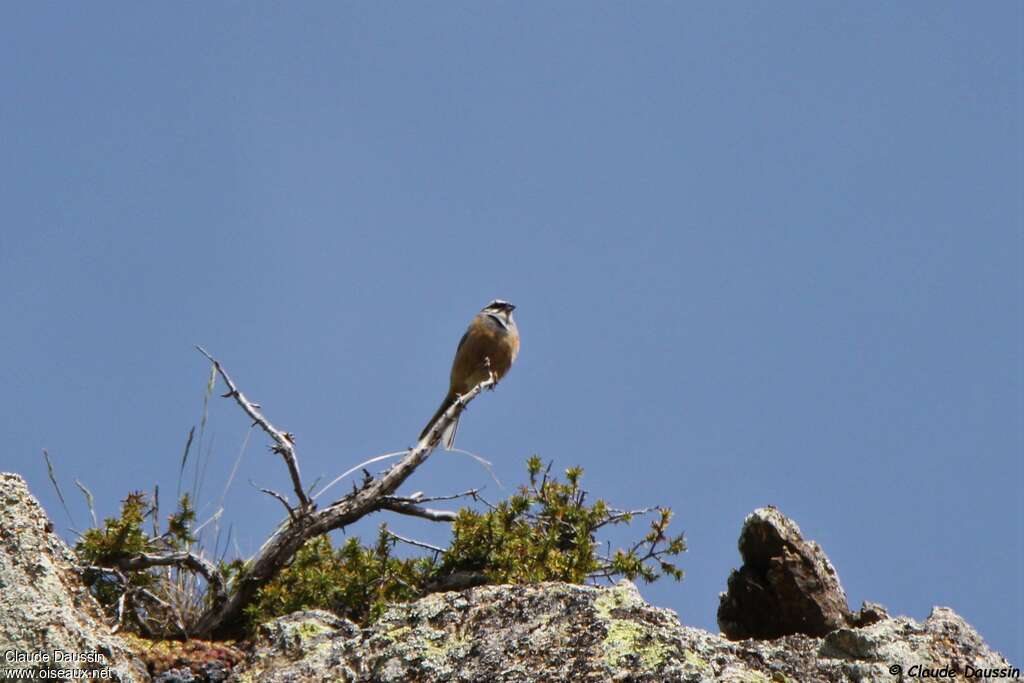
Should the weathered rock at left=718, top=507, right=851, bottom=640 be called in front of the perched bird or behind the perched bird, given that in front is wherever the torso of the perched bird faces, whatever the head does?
in front

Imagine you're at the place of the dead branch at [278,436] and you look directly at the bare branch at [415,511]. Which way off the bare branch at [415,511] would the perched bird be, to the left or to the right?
left

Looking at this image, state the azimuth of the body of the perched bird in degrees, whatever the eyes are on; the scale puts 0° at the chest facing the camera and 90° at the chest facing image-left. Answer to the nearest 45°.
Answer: approximately 315°
